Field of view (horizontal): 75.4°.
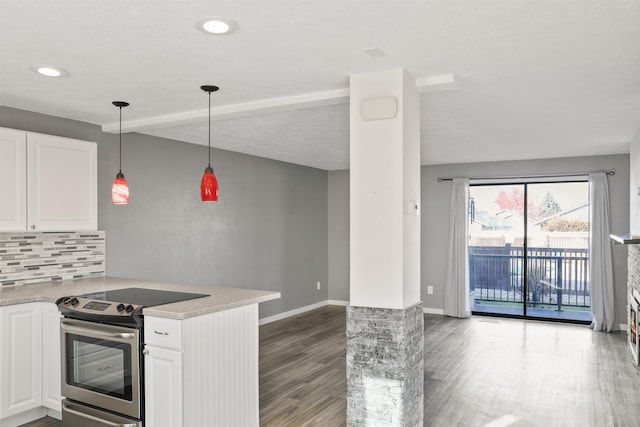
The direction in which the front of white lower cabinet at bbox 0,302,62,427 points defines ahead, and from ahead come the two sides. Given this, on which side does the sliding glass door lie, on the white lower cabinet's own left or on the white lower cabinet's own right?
on the white lower cabinet's own left

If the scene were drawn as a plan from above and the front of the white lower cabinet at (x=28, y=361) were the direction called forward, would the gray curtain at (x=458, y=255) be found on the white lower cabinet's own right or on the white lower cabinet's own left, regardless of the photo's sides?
on the white lower cabinet's own left

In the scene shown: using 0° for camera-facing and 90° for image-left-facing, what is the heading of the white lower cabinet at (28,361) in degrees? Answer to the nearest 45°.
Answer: approximately 0°

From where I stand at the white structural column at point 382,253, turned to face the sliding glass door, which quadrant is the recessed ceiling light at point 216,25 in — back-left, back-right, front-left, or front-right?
back-left

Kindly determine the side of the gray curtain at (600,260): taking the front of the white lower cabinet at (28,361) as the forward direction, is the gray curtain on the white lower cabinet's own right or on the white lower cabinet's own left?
on the white lower cabinet's own left

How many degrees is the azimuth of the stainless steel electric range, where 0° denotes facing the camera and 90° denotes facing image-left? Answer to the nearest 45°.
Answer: approximately 45°

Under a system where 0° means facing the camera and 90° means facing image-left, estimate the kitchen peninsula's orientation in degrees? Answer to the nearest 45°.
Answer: approximately 45°

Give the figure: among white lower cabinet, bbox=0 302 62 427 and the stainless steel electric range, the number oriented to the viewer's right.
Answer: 0
